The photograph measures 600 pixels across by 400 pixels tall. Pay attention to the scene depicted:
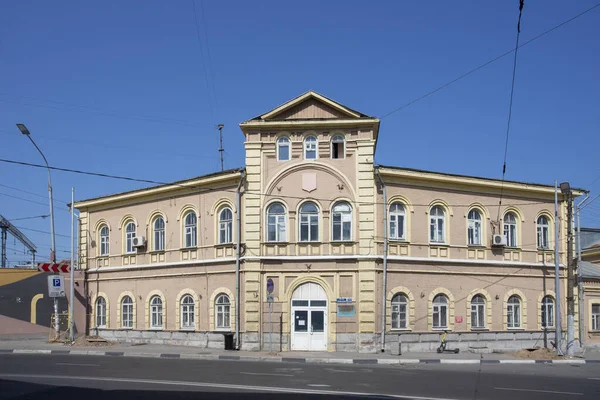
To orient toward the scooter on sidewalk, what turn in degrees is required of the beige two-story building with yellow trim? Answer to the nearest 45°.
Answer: approximately 90° to its left

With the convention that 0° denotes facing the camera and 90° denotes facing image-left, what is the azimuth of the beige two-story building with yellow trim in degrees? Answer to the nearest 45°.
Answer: approximately 0°

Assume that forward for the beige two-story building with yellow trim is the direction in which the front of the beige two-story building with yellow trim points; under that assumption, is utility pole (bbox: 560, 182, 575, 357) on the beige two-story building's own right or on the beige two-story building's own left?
on the beige two-story building's own left
